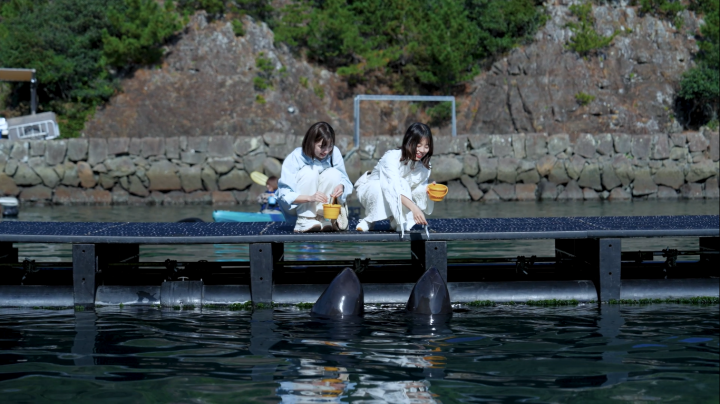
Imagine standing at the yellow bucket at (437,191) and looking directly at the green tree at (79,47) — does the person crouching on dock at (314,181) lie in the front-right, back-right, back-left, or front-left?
front-left

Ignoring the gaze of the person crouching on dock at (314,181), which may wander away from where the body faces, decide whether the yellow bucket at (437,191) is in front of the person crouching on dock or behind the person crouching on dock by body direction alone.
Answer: in front

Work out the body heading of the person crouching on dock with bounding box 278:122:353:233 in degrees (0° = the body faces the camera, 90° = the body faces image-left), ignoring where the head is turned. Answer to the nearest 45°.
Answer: approximately 315°

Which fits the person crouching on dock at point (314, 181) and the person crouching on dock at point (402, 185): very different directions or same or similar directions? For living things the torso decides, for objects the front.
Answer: same or similar directions

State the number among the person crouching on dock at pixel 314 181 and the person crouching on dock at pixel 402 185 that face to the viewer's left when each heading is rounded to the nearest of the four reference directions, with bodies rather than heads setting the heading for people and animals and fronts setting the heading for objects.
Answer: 0

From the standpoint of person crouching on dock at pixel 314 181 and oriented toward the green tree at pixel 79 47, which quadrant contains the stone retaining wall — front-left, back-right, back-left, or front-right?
front-right

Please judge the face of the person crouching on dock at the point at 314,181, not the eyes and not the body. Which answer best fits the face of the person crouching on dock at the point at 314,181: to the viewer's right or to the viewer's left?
to the viewer's right

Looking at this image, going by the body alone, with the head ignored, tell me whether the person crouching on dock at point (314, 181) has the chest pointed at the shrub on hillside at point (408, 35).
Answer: no

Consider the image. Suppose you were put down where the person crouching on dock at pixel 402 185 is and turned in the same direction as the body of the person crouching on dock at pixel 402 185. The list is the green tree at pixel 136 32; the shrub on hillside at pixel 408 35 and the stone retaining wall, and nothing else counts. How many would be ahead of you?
0
